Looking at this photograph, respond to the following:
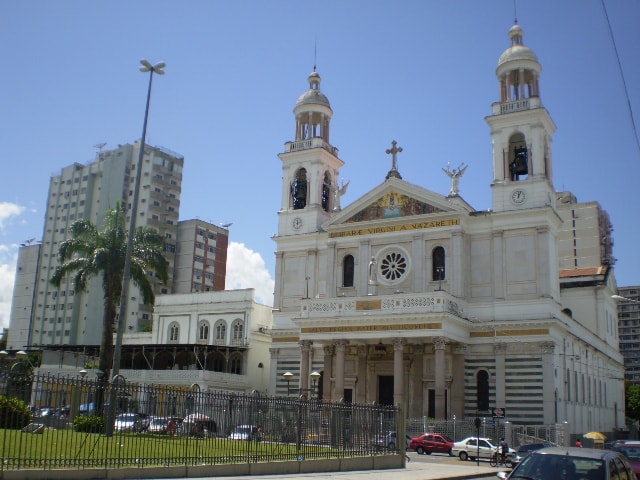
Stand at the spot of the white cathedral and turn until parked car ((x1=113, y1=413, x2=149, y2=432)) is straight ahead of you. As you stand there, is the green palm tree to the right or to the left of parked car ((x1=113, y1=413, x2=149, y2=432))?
right

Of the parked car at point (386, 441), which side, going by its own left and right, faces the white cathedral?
right

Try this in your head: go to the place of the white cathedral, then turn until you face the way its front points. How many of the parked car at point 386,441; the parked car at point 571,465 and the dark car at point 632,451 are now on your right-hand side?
0

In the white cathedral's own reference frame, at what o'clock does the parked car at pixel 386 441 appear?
The parked car is roughly at 11 o'clock from the white cathedral.

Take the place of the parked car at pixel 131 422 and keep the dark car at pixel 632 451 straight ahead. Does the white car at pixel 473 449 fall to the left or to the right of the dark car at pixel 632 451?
left

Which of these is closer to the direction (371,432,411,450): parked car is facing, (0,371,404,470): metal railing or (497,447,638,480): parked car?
the metal railing

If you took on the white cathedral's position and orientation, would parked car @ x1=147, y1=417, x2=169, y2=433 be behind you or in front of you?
in front

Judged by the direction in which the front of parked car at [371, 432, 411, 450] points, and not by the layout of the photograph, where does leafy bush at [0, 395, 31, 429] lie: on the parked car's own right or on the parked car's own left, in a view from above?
on the parked car's own left

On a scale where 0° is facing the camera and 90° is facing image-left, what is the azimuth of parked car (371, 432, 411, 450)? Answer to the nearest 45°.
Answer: approximately 90°

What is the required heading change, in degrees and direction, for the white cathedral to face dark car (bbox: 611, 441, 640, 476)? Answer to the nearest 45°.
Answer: approximately 45° to its left

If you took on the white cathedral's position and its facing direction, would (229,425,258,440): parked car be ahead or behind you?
ahead
